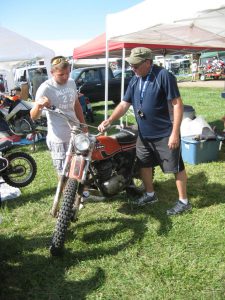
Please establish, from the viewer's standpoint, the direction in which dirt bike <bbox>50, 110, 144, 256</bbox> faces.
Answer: facing the viewer and to the left of the viewer

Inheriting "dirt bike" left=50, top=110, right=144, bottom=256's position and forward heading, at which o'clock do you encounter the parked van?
The parked van is roughly at 4 o'clock from the dirt bike.

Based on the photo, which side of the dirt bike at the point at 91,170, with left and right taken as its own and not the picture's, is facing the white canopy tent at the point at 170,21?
back

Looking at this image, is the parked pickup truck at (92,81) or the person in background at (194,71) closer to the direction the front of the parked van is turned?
the parked pickup truck

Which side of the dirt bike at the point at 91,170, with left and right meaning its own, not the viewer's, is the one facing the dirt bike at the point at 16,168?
right

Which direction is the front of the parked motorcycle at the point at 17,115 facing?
to the viewer's left
